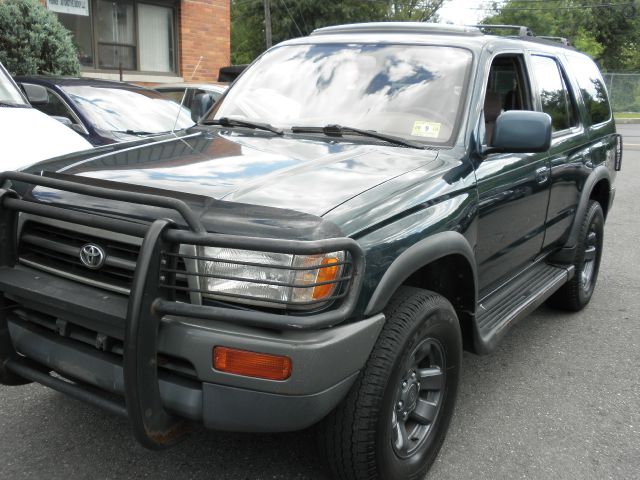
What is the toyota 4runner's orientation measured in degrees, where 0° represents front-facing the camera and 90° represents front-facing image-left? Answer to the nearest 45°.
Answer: approximately 45°

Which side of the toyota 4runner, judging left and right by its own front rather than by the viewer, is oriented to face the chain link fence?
back

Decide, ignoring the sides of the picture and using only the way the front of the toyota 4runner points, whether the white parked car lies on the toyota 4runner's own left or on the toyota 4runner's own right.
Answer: on the toyota 4runner's own right

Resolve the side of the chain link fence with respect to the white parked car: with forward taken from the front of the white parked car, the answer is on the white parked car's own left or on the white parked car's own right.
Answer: on the white parked car's own left

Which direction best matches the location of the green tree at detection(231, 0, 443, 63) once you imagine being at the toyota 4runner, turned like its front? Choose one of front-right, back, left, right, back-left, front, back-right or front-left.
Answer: back-right

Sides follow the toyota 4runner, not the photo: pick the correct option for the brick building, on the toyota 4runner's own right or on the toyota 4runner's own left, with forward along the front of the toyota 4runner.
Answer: on the toyota 4runner's own right
